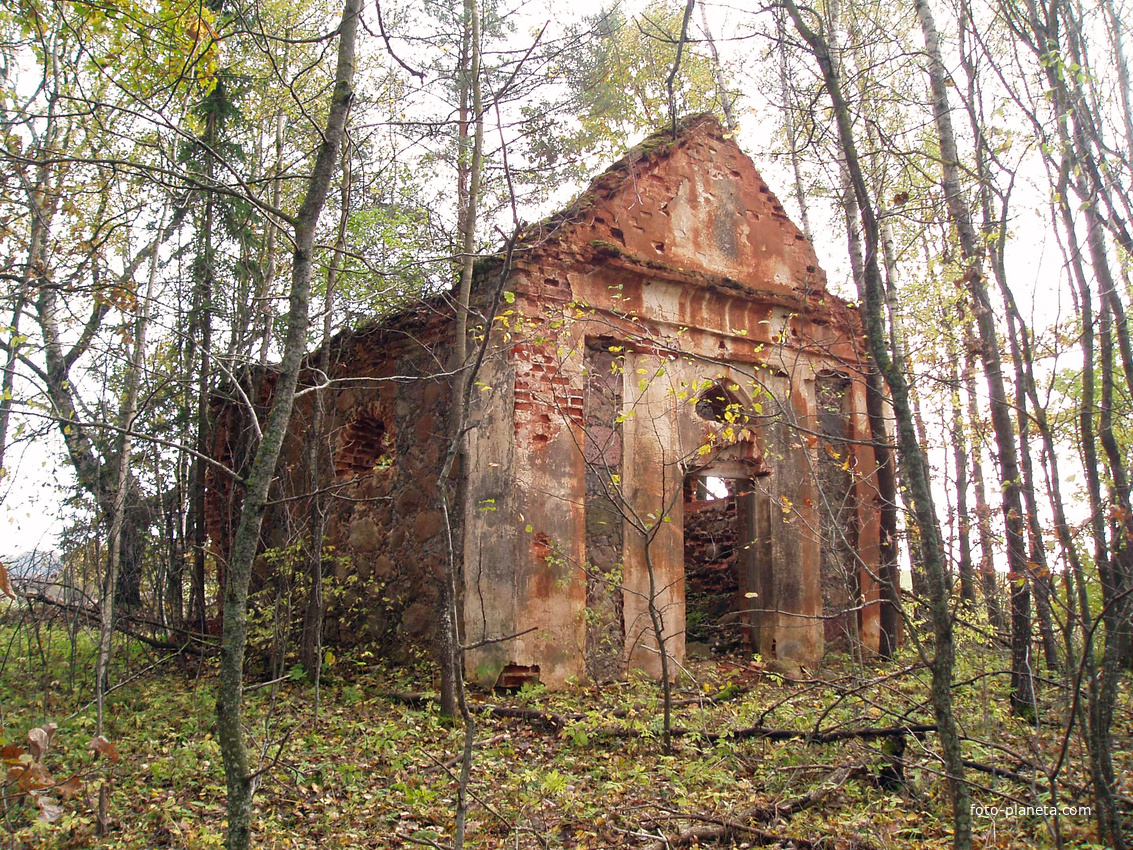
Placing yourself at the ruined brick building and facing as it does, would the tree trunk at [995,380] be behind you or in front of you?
in front

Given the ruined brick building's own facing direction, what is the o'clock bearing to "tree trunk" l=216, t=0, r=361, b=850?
The tree trunk is roughly at 2 o'clock from the ruined brick building.

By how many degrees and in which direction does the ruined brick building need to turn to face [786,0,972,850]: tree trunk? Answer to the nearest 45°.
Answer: approximately 45° to its right

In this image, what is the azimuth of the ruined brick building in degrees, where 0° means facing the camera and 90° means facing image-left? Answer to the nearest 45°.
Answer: approximately 315°
